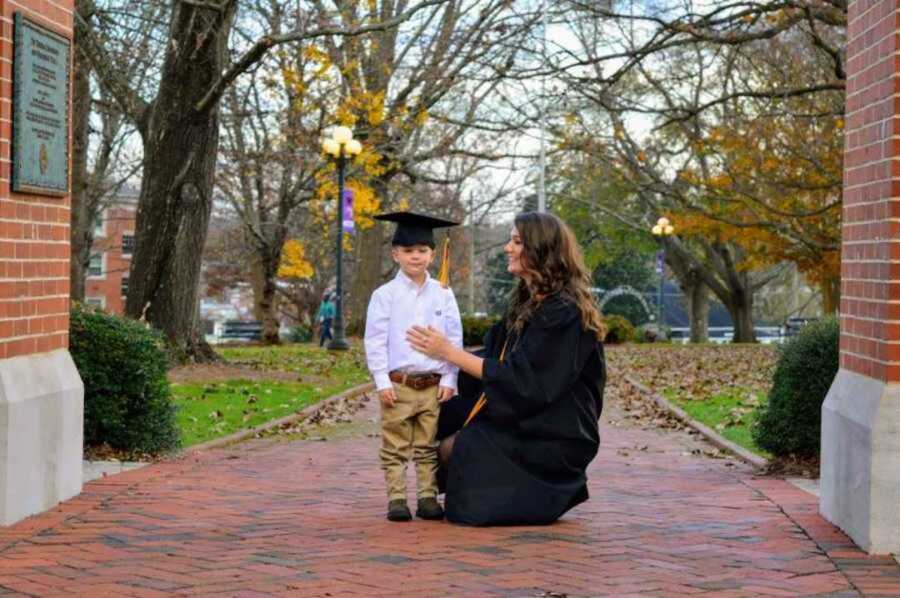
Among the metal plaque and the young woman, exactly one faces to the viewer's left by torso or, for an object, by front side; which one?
the young woman

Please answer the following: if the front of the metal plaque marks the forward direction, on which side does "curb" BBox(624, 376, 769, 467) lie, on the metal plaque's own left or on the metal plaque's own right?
on the metal plaque's own left

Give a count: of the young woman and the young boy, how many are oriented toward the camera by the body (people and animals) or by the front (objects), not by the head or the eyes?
1

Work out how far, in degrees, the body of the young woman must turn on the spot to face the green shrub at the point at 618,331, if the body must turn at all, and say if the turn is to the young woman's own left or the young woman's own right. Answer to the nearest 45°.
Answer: approximately 90° to the young woman's own right

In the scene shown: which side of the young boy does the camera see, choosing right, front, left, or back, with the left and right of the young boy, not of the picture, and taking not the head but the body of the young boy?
front

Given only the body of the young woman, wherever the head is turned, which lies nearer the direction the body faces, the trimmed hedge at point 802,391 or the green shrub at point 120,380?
the green shrub

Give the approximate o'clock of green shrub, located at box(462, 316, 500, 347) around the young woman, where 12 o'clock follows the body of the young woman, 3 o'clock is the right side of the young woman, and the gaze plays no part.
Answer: The green shrub is roughly at 3 o'clock from the young woman.

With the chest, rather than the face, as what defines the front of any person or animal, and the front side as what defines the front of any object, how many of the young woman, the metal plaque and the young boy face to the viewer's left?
1

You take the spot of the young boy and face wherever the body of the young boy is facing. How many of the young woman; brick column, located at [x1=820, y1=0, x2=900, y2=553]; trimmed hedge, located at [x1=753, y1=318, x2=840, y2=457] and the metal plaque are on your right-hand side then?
1

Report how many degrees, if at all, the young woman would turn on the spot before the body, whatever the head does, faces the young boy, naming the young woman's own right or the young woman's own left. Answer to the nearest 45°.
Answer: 0° — they already face them

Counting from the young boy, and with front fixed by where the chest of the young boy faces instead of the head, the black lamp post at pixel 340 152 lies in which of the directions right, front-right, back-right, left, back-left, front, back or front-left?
back

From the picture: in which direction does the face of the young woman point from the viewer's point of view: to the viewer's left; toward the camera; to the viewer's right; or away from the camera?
to the viewer's left

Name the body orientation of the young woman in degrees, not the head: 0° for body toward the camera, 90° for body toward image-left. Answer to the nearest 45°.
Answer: approximately 90°

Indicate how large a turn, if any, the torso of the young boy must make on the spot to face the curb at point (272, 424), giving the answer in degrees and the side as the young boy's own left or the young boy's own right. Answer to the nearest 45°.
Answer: approximately 180°

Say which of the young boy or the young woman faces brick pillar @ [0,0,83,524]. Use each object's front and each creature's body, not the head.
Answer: the young woman
